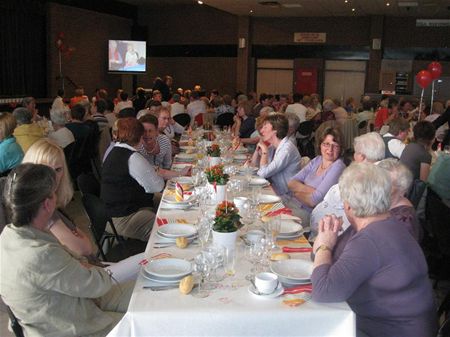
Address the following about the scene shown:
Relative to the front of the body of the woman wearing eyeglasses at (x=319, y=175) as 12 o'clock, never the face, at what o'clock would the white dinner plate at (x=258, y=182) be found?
The white dinner plate is roughly at 2 o'clock from the woman wearing eyeglasses.

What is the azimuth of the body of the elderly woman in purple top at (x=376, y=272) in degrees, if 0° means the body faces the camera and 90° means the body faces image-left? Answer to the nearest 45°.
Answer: approximately 135°

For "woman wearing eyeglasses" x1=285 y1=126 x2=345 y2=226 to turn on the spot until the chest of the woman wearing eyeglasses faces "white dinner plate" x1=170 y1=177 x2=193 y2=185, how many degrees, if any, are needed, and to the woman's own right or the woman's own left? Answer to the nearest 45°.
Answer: approximately 45° to the woman's own right

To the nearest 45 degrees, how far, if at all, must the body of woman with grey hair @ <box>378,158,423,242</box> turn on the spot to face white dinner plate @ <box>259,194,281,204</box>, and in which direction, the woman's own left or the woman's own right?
approximately 45° to the woman's own right

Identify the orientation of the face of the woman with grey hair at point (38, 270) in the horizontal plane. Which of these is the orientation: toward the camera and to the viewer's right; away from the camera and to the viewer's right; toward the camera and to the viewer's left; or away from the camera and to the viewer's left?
away from the camera and to the viewer's right

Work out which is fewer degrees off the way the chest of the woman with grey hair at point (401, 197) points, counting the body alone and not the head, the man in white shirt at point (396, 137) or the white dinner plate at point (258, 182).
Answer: the white dinner plate

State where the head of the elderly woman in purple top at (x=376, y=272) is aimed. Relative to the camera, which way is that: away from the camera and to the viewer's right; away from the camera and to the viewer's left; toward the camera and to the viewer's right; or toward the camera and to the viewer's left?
away from the camera and to the viewer's left

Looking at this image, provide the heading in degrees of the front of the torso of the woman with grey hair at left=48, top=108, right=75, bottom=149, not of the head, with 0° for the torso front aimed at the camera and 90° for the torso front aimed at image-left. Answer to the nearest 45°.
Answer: approximately 180°

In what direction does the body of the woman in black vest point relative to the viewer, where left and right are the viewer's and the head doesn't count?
facing away from the viewer and to the right of the viewer

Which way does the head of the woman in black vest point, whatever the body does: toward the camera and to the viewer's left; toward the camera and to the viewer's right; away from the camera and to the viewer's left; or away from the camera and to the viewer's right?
away from the camera and to the viewer's right

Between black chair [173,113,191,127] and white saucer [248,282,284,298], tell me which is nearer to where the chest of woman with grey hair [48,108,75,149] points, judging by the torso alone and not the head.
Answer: the black chair

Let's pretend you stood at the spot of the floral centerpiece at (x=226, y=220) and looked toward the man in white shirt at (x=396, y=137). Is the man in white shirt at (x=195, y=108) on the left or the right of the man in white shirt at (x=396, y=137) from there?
left

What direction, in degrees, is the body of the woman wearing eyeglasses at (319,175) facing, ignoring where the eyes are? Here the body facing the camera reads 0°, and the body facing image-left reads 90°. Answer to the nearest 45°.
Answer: approximately 45°

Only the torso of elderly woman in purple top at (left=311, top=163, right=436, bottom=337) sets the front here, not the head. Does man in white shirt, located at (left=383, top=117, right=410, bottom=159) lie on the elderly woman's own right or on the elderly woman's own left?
on the elderly woman's own right
